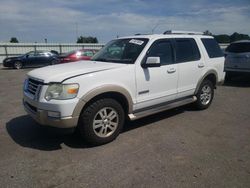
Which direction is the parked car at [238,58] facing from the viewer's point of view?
away from the camera

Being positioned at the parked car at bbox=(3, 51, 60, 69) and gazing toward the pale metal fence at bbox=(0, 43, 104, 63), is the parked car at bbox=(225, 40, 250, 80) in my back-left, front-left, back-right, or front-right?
back-right

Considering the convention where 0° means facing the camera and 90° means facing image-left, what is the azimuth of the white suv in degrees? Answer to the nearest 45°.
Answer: approximately 45°

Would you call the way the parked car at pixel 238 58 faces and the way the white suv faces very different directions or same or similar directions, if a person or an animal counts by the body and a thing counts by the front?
very different directions

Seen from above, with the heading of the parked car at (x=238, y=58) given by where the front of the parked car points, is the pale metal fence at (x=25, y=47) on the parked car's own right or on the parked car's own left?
on the parked car's own left

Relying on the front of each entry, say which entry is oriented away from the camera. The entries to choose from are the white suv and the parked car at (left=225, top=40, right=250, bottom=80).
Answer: the parked car

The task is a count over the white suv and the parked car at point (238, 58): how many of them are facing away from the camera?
1

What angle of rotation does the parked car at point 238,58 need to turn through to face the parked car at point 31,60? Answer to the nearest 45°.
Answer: approximately 90° to its left

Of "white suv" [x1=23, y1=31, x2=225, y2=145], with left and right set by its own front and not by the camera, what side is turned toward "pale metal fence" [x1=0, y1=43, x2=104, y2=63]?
right

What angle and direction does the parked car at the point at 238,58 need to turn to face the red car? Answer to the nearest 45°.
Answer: approximately 90° to its left

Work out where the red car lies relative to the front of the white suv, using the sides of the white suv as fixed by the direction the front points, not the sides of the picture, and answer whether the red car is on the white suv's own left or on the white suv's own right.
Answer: on the white suv's own right
